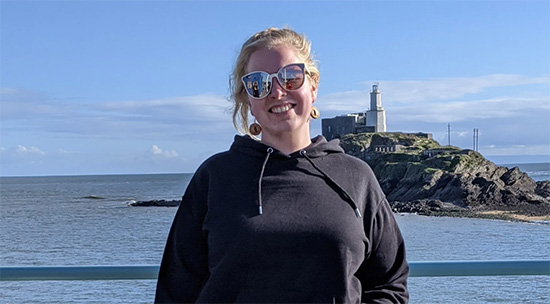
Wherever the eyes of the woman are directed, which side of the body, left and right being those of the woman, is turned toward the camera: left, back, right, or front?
front

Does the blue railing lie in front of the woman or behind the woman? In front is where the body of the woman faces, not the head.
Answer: behind

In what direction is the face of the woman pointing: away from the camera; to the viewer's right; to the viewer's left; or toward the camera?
toward the camera
